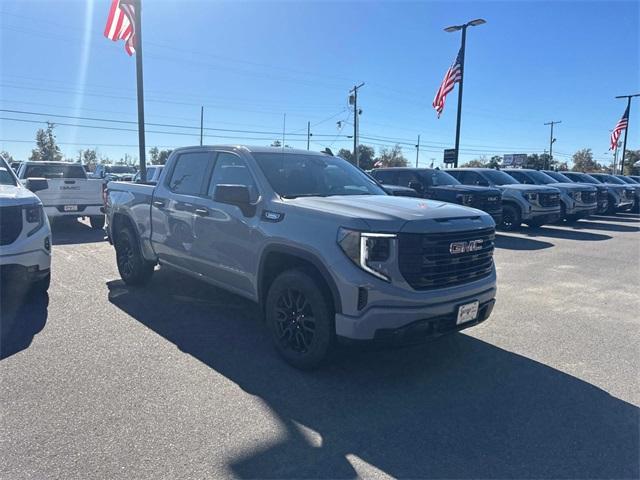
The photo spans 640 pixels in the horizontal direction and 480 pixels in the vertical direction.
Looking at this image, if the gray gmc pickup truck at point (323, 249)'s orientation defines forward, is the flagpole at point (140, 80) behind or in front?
behind

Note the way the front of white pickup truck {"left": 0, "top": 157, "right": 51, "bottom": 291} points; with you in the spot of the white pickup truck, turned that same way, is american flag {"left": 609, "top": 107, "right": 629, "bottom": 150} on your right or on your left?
on your left

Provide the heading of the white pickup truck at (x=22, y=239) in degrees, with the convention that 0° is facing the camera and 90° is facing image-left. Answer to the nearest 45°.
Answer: approximately 0°

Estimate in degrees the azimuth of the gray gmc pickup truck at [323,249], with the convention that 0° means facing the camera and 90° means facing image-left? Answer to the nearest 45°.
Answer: approximately 315°

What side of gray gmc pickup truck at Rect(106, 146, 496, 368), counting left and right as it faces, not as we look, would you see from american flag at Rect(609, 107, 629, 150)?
left

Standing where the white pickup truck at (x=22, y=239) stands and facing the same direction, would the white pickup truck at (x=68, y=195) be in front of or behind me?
behind
